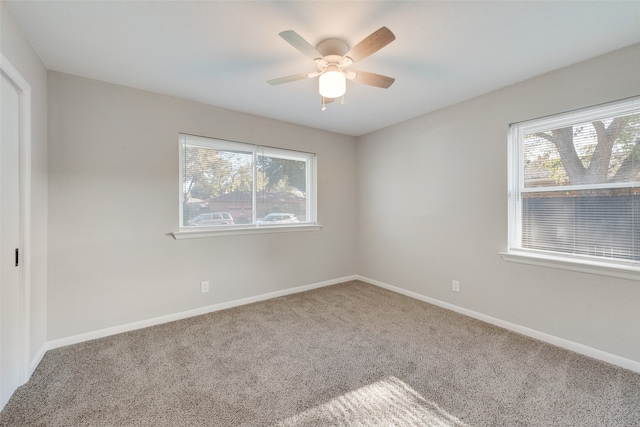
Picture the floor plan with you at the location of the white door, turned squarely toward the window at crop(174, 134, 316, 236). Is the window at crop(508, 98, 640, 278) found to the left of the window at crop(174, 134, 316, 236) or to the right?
right

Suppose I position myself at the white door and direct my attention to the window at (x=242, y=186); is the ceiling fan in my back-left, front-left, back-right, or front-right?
front-right

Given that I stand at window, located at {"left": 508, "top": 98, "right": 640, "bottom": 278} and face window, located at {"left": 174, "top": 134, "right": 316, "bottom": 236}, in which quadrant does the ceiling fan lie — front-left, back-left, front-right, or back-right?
front-left

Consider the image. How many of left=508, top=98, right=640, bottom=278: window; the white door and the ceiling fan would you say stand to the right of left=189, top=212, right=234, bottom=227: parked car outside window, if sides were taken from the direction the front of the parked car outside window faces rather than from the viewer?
0

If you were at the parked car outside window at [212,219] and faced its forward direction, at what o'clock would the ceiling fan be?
The ceiling fan is roughly at 8 o'clock from the parked car outside window.

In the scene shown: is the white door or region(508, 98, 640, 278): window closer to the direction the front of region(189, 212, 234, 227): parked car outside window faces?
the white door

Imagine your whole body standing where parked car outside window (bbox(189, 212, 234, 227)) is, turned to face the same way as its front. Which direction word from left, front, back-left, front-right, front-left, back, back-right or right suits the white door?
front-left

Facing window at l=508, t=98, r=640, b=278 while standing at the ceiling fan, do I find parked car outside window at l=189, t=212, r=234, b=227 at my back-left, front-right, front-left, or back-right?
back-left

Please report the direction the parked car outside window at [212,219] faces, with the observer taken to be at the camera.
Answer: facing to the left of the viewer
